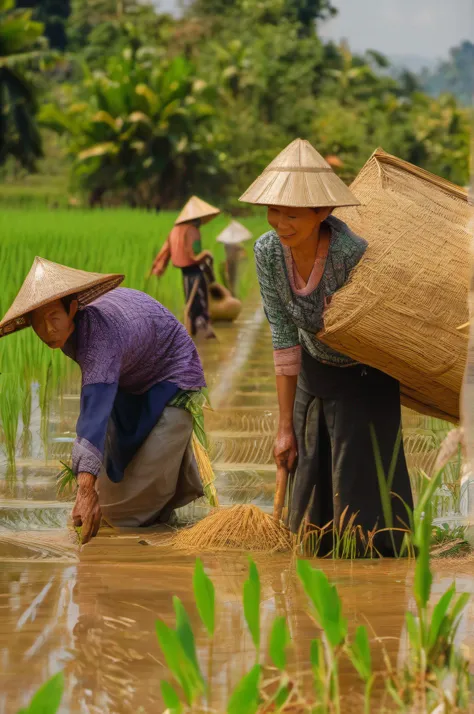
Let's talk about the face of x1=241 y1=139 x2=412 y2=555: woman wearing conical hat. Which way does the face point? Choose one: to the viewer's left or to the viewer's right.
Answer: to the viewer's left

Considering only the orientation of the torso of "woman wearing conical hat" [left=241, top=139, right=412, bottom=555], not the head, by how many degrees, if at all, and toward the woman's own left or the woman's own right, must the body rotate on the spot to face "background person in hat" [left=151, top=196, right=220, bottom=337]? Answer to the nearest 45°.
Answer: approximately 135° to the woman's own right

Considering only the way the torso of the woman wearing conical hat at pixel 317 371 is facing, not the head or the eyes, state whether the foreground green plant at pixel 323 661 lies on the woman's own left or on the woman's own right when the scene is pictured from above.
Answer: on the woman's own left

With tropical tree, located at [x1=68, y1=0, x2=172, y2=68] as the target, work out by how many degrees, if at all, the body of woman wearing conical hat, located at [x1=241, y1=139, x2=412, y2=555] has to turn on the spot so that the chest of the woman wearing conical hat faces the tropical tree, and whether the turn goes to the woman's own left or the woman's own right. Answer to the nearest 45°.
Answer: approximately 135° to the woman's own right

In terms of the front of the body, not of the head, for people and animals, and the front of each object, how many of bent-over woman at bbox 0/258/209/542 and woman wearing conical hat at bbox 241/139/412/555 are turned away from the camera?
0

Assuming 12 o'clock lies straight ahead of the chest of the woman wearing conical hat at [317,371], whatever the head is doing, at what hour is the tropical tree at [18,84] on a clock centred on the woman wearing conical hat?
The tropical tree is roughly at 4 o'clock from the woman wearing conical hat.

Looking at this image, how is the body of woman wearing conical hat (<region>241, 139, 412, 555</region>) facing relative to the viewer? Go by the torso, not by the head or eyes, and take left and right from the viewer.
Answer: facing the viewer and to the left of the viewer
